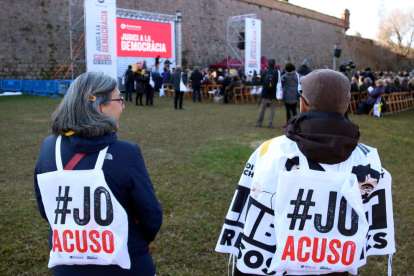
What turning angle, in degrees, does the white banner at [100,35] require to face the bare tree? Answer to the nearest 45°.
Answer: approximately 135° to its left

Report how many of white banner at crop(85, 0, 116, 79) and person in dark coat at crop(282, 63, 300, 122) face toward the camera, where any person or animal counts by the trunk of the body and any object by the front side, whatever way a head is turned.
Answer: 1

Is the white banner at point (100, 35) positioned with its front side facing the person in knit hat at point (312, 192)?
yes

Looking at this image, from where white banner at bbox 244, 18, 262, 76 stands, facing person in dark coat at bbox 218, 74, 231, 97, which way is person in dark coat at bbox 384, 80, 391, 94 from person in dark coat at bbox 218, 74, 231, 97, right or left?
left

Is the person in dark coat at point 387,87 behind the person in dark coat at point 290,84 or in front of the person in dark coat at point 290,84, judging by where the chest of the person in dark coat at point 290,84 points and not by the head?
in front

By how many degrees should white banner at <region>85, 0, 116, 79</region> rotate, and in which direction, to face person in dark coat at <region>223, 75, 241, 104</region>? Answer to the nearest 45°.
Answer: approximately 90° to its left

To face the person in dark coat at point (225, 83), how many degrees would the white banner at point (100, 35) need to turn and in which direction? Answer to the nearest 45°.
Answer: approximately 90° to its left

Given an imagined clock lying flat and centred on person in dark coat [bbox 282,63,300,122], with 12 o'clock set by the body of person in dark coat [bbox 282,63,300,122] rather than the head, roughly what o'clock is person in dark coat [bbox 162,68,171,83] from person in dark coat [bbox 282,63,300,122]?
person in dark coat [bbox 162,68,171,83] is roughly at 11 o'clock from person in dark coat [bbox 282,63,300,122].

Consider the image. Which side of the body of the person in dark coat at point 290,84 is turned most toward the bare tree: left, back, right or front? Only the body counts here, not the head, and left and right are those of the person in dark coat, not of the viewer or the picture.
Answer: front

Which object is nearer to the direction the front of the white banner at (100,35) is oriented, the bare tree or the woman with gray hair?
the woman with gray hair

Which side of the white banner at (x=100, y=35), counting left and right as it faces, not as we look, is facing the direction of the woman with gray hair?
front

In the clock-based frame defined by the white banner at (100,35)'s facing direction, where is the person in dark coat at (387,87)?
The person in dark coat is roughly at 10 o'clock from the white banner.

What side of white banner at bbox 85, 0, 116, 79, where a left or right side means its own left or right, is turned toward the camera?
front

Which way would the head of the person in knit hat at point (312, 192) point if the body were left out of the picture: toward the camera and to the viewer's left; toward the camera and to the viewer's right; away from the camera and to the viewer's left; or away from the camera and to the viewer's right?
away from the camera and to the viewer's left

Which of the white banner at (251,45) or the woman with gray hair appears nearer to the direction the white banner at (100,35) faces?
the woman with gray hair

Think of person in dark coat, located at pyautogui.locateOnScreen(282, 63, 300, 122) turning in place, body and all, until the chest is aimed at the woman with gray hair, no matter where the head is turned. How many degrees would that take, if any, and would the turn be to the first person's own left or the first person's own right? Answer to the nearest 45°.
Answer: approximately 180°

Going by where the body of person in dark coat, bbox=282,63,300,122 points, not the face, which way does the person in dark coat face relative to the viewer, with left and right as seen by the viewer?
facing away from the viewer

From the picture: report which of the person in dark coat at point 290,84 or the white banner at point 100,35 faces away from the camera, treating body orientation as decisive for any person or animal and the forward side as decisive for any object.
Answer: the person in dark coat
